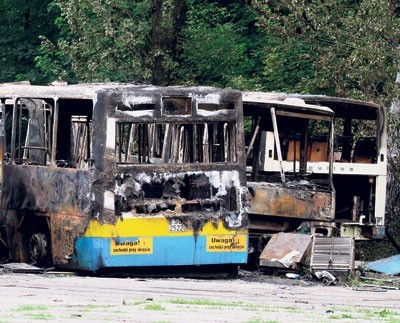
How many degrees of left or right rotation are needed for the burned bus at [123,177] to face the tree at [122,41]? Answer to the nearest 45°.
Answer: approximately 45° to its right

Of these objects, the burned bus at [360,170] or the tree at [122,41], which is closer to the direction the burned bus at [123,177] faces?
the tree

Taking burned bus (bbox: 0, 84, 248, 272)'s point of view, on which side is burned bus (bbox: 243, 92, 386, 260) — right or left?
on its right

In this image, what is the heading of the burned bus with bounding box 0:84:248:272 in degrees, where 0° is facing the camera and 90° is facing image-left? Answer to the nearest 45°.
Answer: approximately 135°

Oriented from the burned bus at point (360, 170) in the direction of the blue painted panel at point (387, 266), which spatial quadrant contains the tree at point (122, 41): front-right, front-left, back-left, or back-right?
back-right

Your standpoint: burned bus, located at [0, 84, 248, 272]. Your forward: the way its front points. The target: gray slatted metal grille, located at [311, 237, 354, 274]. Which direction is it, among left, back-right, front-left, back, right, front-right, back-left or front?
back-right

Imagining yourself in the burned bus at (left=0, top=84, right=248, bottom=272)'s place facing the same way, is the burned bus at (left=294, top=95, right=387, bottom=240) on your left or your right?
on your right
